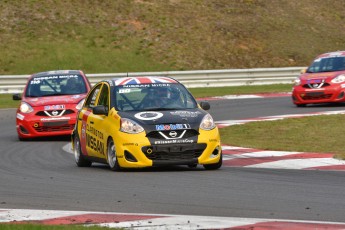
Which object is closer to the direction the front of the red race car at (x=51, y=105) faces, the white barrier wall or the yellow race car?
the yellow race car

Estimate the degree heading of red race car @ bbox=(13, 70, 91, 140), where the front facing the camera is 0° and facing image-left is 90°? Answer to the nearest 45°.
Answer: approximately 0°

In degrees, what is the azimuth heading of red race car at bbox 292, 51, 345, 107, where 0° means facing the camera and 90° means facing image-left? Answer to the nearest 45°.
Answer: approximately 45°

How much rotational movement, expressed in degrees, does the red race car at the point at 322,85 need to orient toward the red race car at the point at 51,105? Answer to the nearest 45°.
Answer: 0° — it already faces it

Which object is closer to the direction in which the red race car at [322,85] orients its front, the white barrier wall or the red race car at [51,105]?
the red race car

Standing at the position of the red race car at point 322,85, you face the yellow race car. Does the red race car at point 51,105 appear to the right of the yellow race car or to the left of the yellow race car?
right

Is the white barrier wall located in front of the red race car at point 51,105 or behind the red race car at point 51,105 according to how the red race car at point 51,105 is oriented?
behind

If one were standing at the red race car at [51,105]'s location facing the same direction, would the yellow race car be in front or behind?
in front

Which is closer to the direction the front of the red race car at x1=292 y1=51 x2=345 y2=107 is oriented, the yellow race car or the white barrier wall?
the yellow race car

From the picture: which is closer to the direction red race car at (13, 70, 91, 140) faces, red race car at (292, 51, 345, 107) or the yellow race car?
the yellow race car
